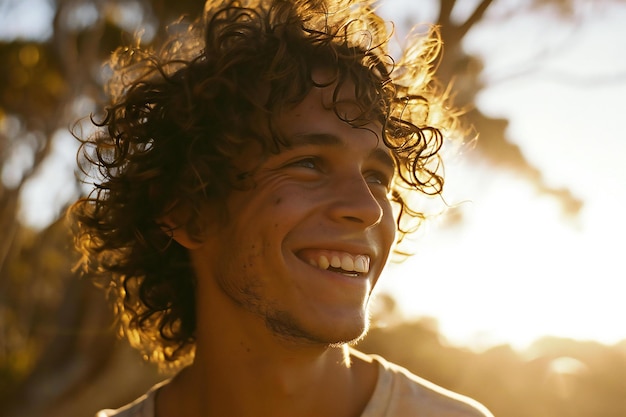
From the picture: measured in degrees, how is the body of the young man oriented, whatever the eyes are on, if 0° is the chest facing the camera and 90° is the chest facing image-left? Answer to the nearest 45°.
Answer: approximately 315°

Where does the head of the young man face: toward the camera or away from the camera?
toward the camera

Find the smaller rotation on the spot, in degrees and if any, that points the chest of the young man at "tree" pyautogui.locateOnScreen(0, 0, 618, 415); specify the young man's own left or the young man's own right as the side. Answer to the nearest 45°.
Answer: approximately 180°
